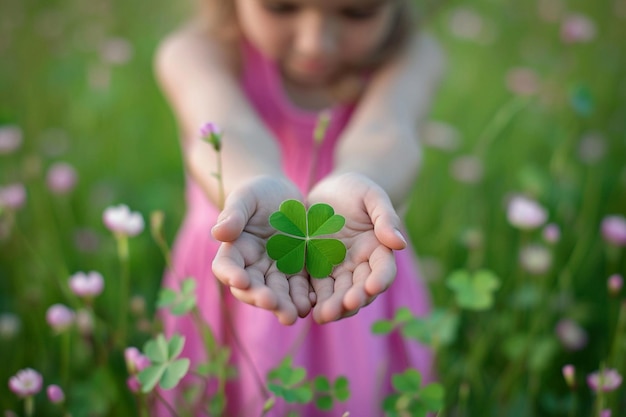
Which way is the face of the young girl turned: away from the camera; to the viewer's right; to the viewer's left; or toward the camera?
toward the camera

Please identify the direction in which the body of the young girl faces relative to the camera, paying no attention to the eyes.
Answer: toward the camera
